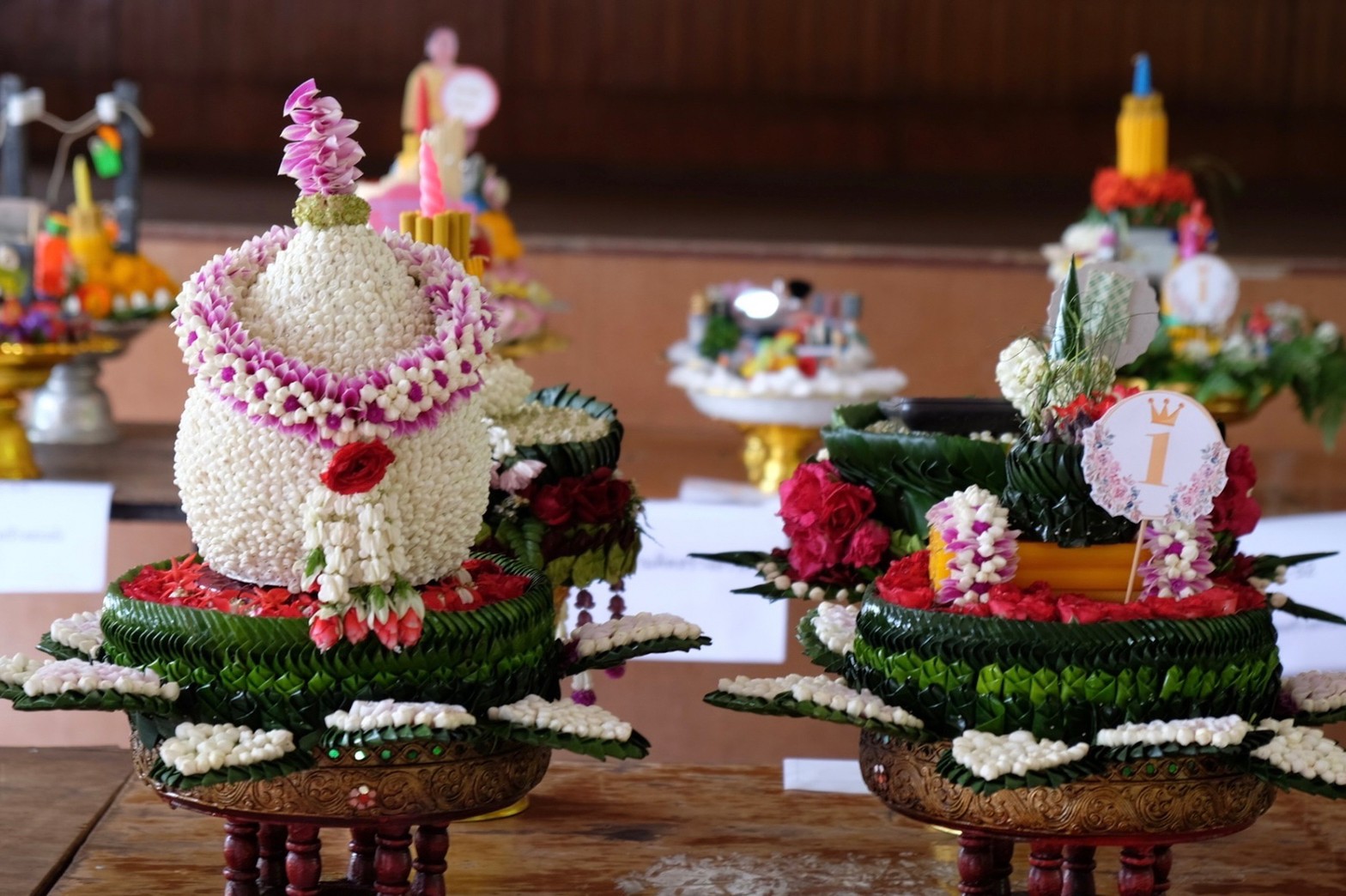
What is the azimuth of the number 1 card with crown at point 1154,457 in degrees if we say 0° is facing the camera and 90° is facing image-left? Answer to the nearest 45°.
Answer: approximately 0°

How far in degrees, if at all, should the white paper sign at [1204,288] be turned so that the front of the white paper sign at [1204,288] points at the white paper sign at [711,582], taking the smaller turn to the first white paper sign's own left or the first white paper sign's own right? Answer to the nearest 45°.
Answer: approximately 45° to the first white paper sign's own right

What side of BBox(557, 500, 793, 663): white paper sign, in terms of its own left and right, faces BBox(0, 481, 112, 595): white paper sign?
right

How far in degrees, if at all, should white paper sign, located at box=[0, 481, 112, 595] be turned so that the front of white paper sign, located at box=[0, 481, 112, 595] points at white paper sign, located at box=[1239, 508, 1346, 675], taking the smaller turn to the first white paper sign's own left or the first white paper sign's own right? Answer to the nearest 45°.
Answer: approximately 90° to the first white paper sign's own left

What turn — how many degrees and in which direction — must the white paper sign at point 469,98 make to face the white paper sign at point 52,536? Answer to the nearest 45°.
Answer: approximately 45° to its right

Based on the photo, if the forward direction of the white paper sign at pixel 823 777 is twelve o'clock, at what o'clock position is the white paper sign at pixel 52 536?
the white paper sign at pixel 52 536 is roughly at 4 o'clock from the white paper sign at pixel 823 777.

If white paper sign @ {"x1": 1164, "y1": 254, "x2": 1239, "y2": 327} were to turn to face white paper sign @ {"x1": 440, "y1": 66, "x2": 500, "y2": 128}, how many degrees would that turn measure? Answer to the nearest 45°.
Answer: approximately 90° to its right

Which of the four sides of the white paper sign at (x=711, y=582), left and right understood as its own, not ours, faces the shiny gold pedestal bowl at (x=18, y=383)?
right

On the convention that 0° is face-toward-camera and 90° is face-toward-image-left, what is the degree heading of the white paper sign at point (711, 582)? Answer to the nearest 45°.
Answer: approximately 0°
